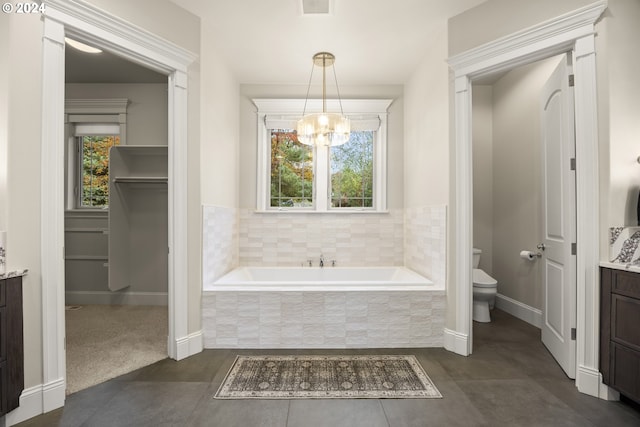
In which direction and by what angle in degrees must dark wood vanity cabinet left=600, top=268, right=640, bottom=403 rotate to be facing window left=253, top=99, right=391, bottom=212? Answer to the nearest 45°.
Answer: approximately 45° to its right

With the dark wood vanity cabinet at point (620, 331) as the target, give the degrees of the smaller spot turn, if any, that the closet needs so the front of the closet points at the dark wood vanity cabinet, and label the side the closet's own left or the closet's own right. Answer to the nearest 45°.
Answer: approximately 45° to the closet's own left

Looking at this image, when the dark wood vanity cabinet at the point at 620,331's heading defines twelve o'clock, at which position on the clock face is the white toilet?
The white toilet is roughly at 3 o'clock from the dark wood vanity cabinet.

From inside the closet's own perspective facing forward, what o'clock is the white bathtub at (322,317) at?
The white bathtub is roughly at 11 o'clock from the closet.

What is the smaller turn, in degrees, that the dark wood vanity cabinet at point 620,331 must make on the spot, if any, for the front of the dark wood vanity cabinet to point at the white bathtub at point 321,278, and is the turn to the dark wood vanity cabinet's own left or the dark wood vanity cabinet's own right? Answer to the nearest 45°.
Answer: approximately 45° to the dark wood vanity cabinet's own right

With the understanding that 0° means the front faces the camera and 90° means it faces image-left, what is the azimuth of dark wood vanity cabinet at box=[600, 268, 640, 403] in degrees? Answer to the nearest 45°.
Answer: approximately 45°
